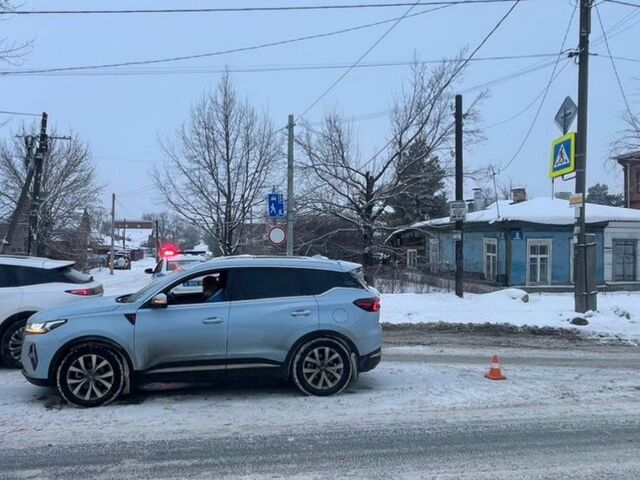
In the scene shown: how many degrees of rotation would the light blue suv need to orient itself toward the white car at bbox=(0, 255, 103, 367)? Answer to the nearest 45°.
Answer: approximately 45° to its right

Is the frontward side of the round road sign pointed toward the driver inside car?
yes

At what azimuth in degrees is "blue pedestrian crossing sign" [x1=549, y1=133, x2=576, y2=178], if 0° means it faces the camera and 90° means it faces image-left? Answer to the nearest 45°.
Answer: approximately 45°

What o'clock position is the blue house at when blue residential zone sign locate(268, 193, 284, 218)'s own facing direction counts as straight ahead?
The blue house is roughly at 8 o'clock from the blue residential zone sign.

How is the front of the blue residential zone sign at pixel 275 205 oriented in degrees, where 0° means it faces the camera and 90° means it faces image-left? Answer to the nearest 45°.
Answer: approximately 0°

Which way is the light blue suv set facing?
to the viewer's left

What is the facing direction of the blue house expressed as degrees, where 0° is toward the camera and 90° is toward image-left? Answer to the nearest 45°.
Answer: approximately 0°

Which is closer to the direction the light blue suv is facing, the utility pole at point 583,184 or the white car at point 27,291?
the white car

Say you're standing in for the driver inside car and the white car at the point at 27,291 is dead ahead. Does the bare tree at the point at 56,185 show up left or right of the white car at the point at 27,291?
right

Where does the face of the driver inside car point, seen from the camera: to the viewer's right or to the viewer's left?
to the viewer's left

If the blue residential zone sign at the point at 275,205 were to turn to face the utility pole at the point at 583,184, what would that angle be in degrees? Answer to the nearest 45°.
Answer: approximately 45° to its left
